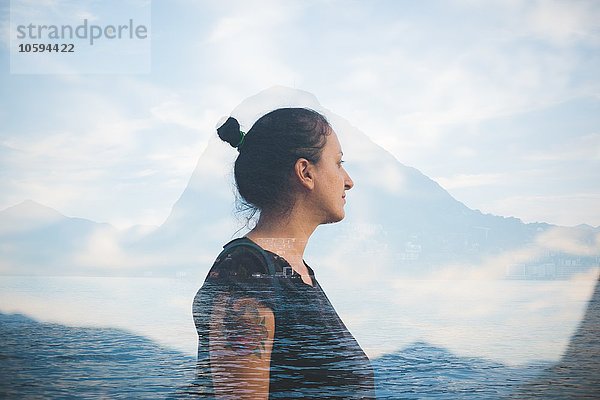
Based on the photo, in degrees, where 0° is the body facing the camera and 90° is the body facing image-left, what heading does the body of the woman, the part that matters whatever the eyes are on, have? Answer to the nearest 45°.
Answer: approximately 270°

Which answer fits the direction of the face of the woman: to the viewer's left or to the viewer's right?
to the viewer's right
